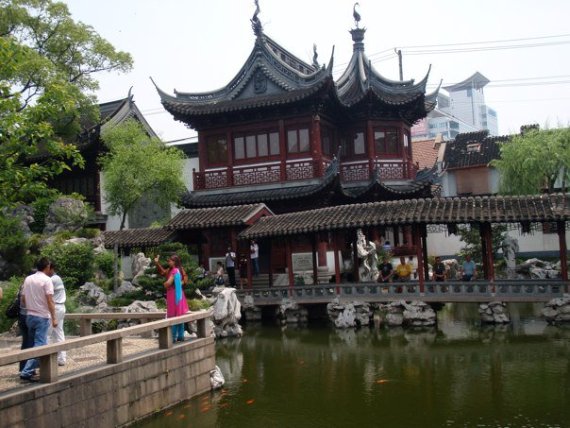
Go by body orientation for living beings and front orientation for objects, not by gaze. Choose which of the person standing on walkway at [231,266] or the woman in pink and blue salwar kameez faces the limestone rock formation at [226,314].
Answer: the person standing on walkway

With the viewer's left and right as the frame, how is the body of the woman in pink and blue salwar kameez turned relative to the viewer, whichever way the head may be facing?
facing to the left of the viewer

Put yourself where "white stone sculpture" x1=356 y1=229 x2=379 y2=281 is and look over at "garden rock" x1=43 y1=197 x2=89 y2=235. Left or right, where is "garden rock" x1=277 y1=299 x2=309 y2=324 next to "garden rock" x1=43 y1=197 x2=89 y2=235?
left

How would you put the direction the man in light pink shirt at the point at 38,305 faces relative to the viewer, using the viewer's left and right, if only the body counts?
facing away from the viewer and to the right of the viewer

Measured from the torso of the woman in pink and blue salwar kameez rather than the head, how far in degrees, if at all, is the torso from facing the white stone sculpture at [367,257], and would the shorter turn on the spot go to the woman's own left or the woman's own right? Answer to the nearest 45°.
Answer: approximately 135° to the woman's own right

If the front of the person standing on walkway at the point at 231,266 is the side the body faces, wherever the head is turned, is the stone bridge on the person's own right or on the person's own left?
on the person's own left

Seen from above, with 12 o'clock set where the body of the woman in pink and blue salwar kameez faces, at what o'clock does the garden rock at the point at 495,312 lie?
The garden rock is roughly at 5 o'clock from the woman in pink and blue salwar kameez.

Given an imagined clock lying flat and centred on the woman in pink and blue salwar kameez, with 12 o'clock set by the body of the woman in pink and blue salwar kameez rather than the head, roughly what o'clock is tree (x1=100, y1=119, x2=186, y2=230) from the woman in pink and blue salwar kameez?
The tree is roughly at 3 o'clock from the woman in pink and blue salwar kameez.

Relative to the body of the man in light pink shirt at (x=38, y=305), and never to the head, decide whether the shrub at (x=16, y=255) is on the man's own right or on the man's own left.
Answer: on the man's own left

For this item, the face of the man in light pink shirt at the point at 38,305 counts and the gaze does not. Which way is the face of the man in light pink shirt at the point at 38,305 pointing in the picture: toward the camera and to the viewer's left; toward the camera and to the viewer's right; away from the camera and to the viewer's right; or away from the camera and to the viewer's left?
away from the camera and to the viewer's right

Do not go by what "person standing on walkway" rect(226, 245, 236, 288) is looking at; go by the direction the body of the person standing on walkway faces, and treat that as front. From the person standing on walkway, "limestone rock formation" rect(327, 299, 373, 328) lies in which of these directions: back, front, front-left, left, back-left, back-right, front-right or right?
front-left

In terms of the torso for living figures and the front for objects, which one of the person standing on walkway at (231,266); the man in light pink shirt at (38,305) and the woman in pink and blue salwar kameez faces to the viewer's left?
the woman in pink and blue salwar kameez

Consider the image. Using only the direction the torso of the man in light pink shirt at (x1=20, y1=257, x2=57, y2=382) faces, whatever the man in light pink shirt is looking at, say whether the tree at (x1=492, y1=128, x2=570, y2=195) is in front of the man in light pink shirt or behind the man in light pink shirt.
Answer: in front

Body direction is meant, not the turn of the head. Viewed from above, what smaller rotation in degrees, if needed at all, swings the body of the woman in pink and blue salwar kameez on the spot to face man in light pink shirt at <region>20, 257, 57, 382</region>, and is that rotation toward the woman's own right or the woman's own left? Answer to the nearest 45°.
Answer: approximately 45° to the woman's own left

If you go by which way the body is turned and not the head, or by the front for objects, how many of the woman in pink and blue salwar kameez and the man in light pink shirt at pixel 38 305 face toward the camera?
0
